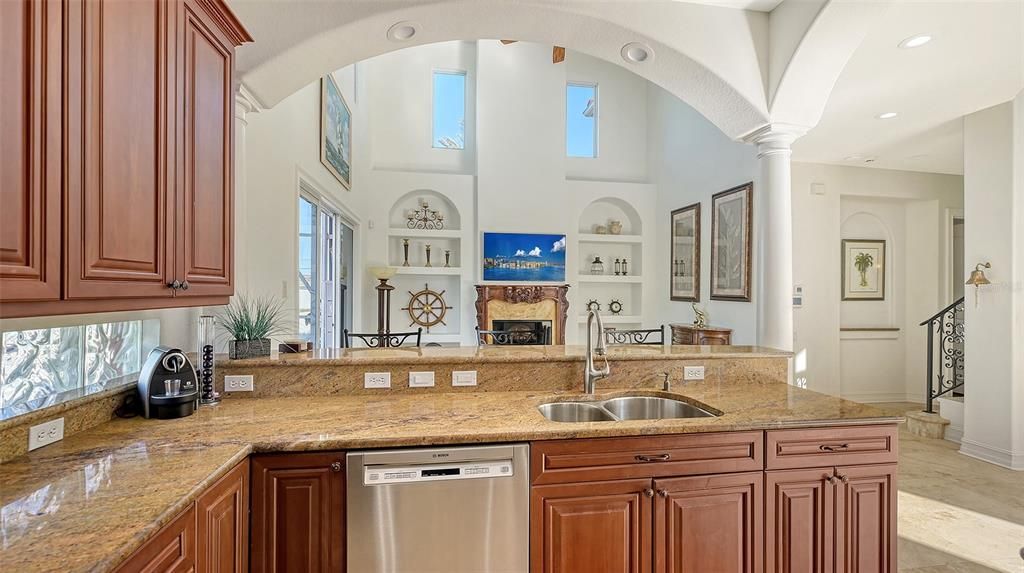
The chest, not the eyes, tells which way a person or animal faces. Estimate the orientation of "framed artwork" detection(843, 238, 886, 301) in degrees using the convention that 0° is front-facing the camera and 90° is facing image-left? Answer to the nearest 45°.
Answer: approximately 0°

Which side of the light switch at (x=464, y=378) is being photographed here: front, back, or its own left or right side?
front

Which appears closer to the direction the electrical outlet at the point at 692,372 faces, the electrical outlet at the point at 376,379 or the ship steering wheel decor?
the electrical outlet

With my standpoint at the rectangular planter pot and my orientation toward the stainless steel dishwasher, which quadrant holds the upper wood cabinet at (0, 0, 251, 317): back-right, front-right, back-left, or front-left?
front-right

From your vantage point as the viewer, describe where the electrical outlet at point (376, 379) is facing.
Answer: facing the viewer

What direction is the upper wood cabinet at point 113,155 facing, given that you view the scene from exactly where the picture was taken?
facing the viewer and to the right of the viewer

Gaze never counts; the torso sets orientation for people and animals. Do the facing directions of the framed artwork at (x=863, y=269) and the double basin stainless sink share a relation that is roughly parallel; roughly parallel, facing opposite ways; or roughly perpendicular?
roughly parallel

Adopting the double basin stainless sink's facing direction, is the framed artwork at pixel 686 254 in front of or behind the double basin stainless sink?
behind

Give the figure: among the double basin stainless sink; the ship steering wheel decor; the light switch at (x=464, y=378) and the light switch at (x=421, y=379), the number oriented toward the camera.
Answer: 4

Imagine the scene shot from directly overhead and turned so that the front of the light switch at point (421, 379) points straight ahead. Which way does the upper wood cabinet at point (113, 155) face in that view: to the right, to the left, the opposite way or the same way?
to the left

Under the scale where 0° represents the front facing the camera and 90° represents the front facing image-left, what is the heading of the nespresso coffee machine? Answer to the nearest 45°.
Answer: approximately 315°

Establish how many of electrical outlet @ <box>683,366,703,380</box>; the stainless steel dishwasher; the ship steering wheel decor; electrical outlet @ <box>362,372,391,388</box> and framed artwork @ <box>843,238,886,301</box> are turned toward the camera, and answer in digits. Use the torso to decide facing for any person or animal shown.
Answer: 5

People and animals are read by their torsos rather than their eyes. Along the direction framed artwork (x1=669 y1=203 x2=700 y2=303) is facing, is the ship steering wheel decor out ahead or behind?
ahead

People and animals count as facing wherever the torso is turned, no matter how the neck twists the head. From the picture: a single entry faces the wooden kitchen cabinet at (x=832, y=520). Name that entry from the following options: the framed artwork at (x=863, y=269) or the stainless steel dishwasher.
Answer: the framed artwork

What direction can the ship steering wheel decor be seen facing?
toward the camera

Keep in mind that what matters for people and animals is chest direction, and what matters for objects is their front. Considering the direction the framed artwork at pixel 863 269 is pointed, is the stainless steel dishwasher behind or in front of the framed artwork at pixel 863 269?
in front

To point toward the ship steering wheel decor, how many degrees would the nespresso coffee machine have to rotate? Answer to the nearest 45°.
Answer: approximately 90° to its left
